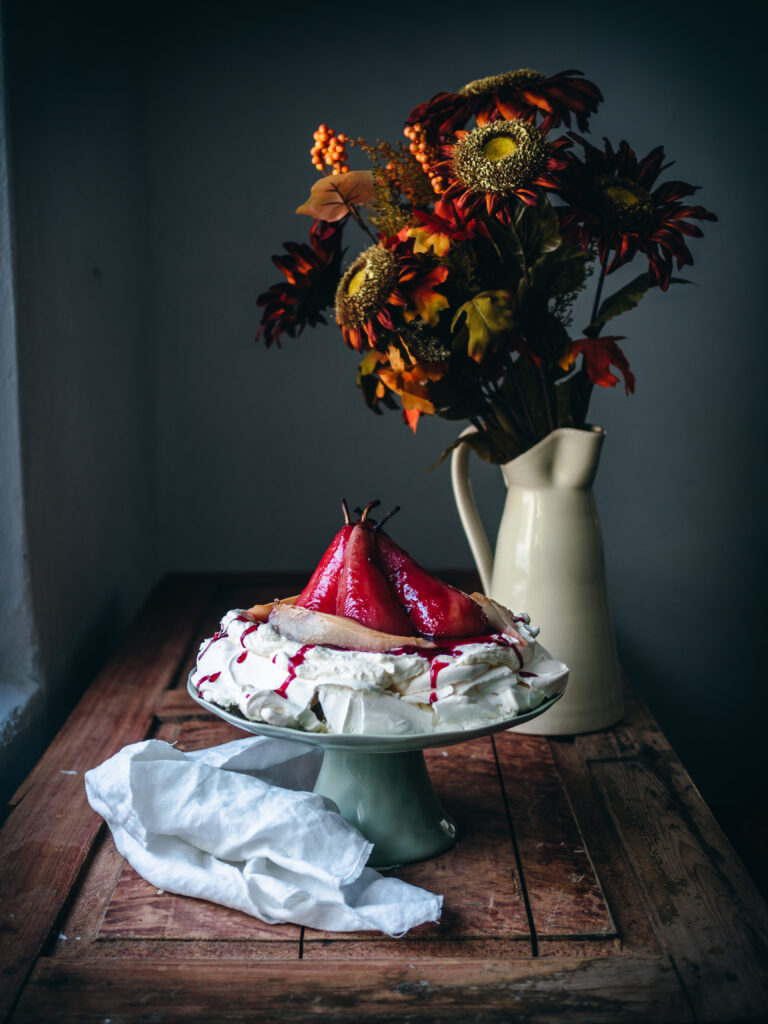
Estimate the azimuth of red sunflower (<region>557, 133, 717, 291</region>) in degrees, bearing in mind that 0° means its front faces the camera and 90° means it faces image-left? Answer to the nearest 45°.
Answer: approximately 0°
